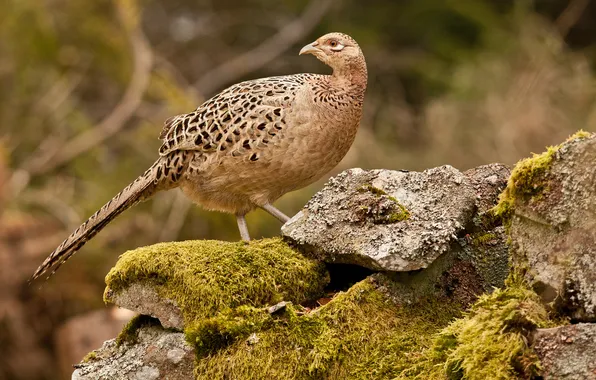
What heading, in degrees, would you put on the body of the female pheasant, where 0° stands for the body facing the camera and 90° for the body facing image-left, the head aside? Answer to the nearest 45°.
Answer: approximately 270°

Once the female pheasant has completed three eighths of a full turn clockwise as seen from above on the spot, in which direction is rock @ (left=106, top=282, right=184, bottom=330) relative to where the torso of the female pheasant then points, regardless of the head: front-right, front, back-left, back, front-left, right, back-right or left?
front
